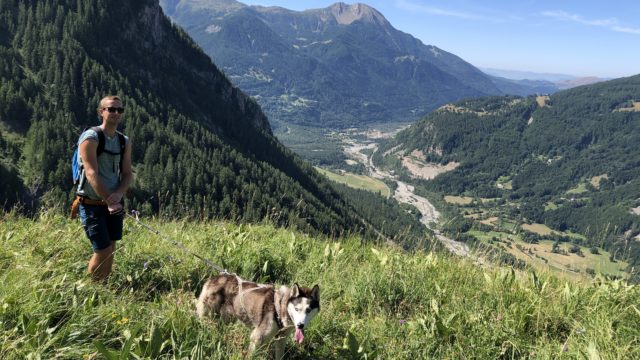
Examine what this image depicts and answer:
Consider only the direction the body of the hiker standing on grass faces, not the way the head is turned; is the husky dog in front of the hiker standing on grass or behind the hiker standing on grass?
in front

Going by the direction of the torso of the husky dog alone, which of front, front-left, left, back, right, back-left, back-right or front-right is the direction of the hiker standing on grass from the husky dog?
back

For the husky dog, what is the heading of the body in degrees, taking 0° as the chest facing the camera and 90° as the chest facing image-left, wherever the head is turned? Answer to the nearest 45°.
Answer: approximately 315°

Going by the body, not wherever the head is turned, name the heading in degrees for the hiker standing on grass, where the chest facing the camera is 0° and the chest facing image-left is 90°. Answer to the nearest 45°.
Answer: approximately 315°

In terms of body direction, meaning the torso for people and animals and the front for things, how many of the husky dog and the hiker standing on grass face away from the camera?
0
